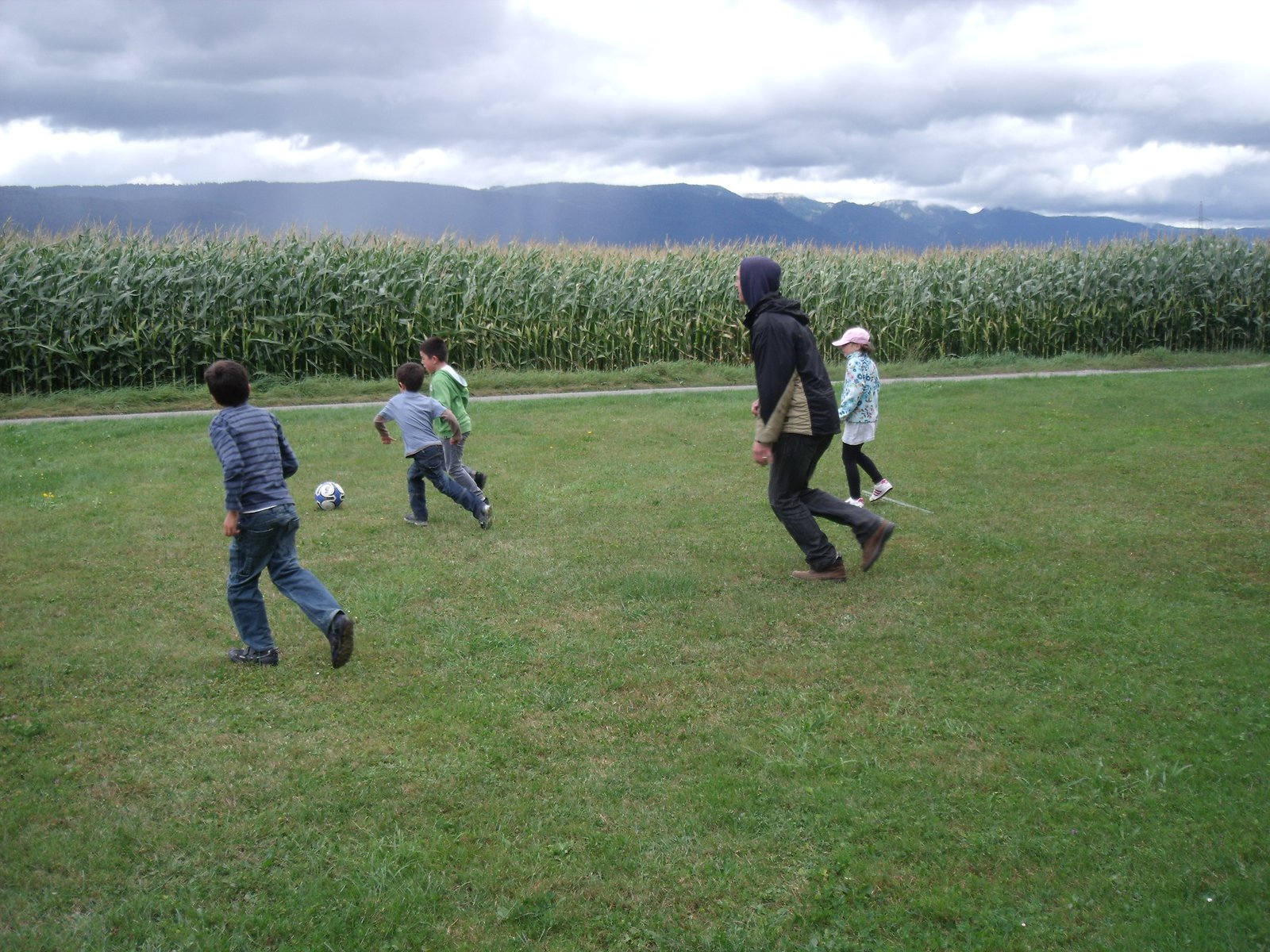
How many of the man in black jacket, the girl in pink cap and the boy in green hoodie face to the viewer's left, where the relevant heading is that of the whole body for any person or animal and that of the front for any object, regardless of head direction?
3

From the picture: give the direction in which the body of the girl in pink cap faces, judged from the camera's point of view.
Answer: to the viewer's left

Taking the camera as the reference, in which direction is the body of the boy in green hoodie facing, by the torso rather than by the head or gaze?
to the viewer's left

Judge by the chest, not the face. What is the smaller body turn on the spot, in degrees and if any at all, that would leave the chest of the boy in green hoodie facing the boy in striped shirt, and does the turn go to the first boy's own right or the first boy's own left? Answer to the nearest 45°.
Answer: approximately 90° to the first boy's own left

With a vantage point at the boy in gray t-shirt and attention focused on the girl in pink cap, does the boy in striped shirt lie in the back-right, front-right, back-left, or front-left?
back-right

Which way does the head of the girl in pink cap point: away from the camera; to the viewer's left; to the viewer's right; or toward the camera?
to the viewer's left

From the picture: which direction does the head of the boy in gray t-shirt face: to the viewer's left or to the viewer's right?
to the viewer's left

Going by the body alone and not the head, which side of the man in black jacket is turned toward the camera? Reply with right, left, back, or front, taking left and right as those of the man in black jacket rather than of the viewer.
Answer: left

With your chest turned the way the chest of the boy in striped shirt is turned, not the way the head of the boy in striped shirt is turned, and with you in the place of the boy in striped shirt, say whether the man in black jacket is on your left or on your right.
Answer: on your right

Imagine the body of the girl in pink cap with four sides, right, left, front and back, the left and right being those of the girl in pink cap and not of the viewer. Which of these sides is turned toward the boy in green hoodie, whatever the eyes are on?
front
